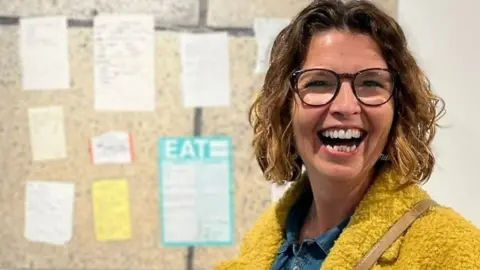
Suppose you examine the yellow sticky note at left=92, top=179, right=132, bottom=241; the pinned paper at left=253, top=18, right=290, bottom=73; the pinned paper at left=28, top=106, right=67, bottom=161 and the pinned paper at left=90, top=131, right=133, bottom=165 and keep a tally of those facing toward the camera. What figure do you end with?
4

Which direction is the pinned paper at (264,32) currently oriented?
toward the camera

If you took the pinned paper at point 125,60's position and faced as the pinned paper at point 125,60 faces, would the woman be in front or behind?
in front

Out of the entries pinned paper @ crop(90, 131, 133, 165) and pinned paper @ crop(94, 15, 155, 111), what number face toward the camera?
2

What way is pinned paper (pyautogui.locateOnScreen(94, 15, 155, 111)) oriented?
toward the camera

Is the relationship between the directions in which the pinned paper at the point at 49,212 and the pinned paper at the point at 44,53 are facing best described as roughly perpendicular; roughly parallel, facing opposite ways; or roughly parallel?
roughly parallel

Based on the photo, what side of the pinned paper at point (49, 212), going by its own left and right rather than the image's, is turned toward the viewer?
front

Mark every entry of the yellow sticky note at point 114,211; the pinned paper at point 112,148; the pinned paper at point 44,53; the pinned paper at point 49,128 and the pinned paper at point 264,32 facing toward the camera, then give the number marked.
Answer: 5

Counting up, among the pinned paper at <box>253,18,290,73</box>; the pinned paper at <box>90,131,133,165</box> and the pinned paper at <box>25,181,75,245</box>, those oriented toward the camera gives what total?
3

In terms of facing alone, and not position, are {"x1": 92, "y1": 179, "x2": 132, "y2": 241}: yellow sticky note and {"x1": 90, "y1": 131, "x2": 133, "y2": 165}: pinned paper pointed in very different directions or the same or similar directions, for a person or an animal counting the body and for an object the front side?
same or similar directions

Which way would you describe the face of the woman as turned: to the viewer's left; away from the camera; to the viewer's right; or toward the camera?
toward the camera
